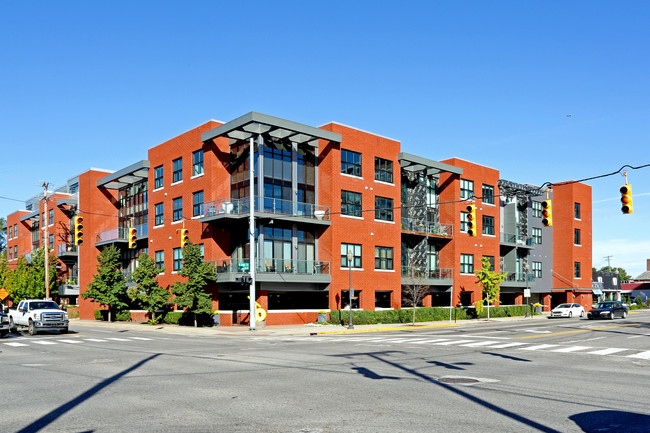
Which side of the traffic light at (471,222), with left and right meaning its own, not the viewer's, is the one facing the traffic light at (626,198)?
left

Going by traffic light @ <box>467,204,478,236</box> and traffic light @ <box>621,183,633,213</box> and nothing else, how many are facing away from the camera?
0

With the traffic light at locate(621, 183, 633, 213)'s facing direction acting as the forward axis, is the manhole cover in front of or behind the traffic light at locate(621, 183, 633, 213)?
in front

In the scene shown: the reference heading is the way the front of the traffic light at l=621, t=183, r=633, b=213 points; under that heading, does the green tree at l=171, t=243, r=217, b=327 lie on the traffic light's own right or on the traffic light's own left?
on the traffic light's own right

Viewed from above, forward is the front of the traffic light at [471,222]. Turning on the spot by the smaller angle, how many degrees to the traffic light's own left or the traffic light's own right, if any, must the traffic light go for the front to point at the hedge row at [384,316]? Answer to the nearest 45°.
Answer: approximately 135° to the traffic light's own right

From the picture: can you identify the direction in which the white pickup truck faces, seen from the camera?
facing the viewer and to the right of the viewer

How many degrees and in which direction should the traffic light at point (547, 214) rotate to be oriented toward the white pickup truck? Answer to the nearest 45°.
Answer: approximately 45° to its right
